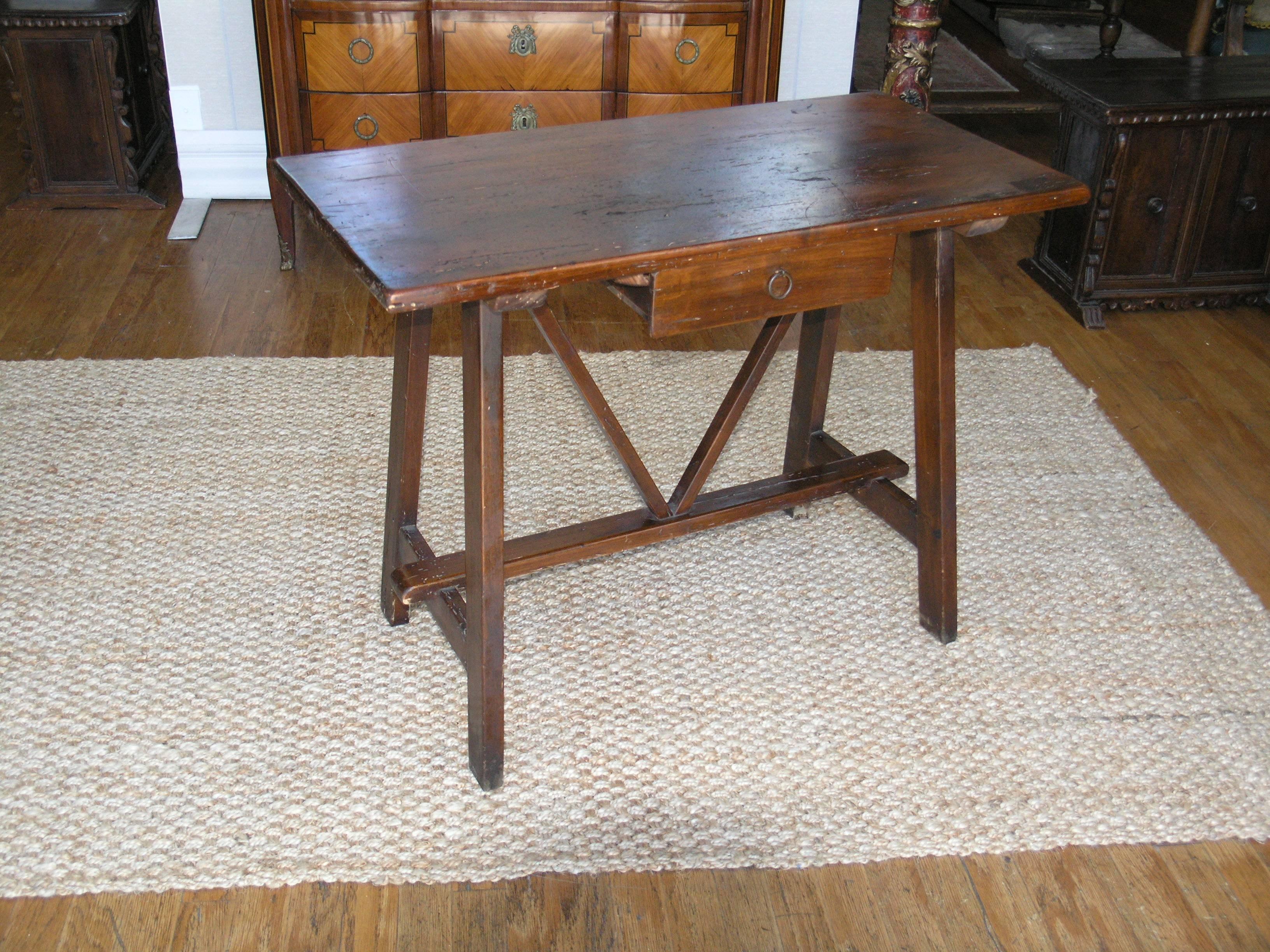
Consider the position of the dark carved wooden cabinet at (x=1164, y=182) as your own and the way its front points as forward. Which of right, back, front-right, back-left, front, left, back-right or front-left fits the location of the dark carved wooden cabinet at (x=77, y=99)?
back-right

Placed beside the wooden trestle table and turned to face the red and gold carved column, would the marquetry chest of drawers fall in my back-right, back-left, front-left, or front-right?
front-left

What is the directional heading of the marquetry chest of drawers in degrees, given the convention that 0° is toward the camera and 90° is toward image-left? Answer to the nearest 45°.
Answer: approximately 0°

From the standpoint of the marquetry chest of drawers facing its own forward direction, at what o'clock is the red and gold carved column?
The red and gold carved column is roughly at 9 o'clock from the marquetry chest of drawers.

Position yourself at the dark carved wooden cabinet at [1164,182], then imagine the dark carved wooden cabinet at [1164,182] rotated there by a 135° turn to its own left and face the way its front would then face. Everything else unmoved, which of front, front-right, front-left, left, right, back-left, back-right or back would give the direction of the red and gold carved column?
left

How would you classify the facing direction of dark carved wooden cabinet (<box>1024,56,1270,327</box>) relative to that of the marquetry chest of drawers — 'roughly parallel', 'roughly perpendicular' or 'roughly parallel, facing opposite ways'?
roughly parallel

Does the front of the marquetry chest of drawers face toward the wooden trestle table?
yes

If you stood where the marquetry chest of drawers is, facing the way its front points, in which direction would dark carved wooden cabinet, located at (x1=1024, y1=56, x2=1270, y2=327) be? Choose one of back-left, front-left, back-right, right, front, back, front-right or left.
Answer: left

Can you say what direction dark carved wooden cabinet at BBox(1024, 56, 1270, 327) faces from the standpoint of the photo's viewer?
facing the viewer and to the right of the viewer

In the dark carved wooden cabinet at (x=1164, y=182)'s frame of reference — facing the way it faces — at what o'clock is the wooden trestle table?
The wooden trestle table is roughly at 2 o'clock from the dark carved wooden cabinet.

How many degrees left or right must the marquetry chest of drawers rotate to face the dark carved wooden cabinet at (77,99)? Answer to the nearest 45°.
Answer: approximately 135° to its right
